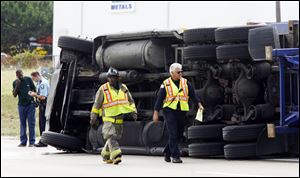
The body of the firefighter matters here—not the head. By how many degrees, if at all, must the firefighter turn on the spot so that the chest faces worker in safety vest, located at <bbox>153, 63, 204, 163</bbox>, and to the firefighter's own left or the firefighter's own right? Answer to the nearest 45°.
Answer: approximately 90° to the firefighter's own left

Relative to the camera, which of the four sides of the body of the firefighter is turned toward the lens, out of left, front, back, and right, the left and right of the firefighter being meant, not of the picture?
front
